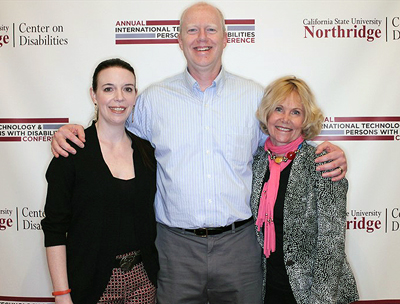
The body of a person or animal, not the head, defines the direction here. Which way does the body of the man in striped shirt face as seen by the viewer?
toward the camera

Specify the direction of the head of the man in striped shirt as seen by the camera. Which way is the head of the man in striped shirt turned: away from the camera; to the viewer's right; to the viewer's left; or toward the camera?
toward the camera

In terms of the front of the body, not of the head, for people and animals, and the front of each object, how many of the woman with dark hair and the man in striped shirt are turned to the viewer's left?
0

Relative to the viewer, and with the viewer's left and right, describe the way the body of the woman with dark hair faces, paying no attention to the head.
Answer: facing the viewer and to the right of the viewer

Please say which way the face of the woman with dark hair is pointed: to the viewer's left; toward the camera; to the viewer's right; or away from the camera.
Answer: toward the camera
